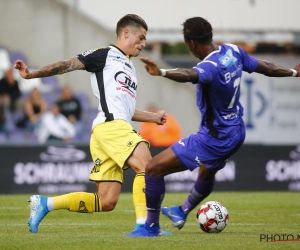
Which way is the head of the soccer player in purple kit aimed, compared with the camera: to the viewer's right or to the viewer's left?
to the viewer's left

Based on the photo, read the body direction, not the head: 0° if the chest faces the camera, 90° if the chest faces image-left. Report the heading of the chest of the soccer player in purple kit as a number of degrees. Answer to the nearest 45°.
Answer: approximately 135°

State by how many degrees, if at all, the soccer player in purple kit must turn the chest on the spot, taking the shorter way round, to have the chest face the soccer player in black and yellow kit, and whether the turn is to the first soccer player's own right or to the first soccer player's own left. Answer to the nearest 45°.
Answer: approximately 45° to the first soccer player's own left
